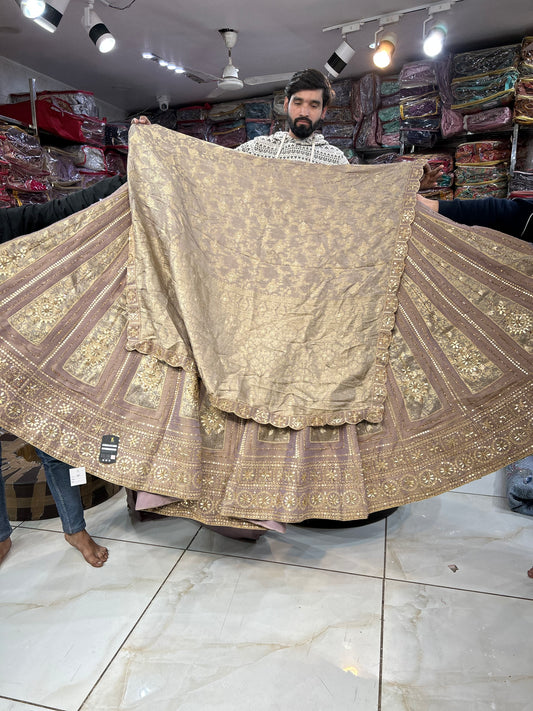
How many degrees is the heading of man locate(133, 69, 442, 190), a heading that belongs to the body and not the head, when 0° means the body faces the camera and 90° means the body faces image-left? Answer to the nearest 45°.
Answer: approximately 0°

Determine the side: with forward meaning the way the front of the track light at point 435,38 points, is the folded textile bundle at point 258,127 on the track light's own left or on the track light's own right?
on the track light's own right

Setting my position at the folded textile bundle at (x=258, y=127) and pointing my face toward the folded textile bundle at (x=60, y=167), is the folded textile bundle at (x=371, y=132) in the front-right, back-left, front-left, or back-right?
back-left

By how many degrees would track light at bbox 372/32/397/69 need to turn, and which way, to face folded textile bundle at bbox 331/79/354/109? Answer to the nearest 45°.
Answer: approximately 135° to its right

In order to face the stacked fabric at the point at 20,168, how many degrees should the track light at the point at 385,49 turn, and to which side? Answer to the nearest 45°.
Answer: approximately 45° to its right

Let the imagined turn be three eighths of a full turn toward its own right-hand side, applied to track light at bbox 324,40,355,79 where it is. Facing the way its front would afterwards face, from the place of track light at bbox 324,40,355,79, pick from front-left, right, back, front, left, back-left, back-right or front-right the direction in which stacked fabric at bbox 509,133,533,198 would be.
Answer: front-right

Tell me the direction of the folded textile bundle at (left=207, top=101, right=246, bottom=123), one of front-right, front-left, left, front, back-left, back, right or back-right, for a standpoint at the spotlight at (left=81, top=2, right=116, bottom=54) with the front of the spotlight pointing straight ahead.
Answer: left

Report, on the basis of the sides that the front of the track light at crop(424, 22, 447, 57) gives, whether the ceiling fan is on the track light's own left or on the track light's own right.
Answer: on the track light's own right

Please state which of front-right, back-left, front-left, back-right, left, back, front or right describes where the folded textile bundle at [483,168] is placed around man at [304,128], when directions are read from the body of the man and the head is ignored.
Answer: back-left

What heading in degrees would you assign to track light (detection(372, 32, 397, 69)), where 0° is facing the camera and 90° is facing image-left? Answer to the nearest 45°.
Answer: approximately 45°
